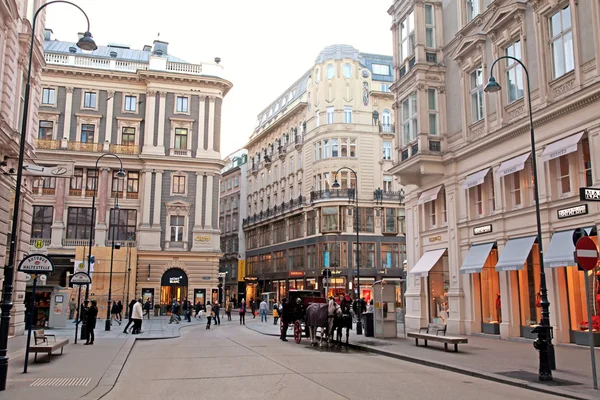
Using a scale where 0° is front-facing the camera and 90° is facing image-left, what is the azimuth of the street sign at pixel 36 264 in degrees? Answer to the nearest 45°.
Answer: approximately 0°

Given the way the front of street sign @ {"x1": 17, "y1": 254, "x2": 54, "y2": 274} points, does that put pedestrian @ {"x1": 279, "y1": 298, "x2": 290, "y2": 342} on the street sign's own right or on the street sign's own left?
on the street sign's own left

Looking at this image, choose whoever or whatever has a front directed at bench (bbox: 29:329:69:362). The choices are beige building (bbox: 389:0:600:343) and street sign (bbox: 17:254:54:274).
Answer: the beige building

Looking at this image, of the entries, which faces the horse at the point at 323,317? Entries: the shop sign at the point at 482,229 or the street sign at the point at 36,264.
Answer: the shop sign

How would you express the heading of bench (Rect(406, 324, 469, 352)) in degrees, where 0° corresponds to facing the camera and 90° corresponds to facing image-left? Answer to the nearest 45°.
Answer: approximately 45°

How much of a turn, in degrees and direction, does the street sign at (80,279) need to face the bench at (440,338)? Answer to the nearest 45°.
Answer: approximately 45° to its left

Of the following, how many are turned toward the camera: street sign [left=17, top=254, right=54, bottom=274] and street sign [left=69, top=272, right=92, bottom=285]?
2

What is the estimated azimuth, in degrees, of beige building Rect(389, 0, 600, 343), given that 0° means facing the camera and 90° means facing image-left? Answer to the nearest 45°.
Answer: approximately 45°

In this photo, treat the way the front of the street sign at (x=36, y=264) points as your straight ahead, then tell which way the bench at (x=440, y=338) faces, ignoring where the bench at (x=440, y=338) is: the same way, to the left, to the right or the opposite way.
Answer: to the right

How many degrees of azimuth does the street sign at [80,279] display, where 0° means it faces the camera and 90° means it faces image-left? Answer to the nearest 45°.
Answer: approximately 0°

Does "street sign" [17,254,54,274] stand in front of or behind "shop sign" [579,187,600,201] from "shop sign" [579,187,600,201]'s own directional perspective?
in front

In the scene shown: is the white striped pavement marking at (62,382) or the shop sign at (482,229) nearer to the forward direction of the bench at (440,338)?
the white striped pavement marking

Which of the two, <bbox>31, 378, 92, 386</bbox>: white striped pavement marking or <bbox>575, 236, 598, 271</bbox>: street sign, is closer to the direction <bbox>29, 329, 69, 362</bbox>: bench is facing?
the street sign
